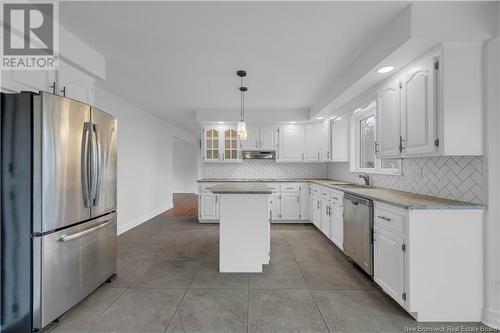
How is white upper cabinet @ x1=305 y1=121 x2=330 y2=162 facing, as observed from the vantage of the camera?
facing the viewer and to the left of the viewer

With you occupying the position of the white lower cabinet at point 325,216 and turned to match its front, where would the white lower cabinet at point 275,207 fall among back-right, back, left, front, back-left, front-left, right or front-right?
front-right

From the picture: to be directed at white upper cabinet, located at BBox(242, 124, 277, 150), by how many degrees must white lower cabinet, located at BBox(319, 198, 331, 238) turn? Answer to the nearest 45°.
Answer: approximately 45° to its right

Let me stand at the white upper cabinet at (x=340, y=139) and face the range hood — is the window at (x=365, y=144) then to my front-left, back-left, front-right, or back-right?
back-left

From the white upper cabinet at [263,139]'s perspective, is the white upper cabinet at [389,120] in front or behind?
in front

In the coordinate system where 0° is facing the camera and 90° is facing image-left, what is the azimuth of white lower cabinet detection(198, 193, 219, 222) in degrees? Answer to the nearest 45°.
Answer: approximately 0°

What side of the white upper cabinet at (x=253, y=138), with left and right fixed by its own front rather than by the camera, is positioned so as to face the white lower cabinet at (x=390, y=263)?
front

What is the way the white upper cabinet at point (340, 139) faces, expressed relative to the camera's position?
facing to the left of the viewer

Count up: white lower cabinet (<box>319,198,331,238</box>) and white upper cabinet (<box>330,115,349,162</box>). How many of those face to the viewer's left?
2

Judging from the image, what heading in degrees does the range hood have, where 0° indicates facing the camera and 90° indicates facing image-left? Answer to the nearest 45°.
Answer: approximately 0°

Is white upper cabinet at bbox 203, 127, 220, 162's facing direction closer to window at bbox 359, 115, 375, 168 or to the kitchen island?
the kitchen island

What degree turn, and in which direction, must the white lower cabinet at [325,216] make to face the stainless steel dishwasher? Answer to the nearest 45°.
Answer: approximately 90° to its left
